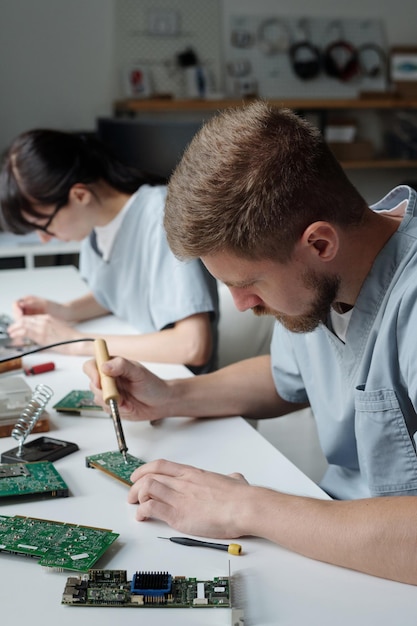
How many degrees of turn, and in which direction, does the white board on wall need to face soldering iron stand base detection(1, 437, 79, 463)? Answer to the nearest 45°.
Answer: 0° — it already faces it

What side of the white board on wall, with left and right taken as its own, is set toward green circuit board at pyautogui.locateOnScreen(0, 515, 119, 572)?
front

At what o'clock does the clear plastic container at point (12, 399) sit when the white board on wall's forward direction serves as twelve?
The clear plastic container is roughly at 12 o'clock from the white board on wall.

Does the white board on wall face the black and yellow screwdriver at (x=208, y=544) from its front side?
yes

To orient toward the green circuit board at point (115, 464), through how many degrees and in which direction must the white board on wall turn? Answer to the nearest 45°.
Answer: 0° — it already faces it

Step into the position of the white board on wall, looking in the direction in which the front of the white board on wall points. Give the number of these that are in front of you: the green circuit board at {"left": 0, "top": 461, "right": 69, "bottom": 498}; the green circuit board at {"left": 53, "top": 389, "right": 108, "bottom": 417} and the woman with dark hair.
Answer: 3

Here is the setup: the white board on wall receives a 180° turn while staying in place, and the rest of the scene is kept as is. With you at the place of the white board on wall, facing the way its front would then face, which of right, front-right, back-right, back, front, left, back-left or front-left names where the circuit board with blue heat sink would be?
back

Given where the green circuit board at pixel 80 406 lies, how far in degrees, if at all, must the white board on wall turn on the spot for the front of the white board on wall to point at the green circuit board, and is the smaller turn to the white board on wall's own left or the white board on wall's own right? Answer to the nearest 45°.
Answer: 0° — it already faces it

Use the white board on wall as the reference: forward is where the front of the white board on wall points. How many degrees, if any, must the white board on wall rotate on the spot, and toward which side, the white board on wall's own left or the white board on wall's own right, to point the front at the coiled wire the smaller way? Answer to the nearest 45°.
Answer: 0° — it already faces it

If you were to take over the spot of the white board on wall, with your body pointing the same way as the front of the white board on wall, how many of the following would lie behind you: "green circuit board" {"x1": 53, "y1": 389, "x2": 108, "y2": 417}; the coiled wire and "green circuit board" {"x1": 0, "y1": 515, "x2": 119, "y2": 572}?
0

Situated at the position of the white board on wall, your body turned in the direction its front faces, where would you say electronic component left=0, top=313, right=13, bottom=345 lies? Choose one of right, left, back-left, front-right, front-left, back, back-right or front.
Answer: front

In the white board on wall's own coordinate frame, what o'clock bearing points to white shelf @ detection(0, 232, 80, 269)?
The white shelf is roughly at 1 o'clock from the white board on wall.

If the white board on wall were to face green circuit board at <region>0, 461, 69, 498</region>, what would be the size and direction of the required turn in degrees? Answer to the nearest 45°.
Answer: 0° — it already faces it

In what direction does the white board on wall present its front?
toward the camera
